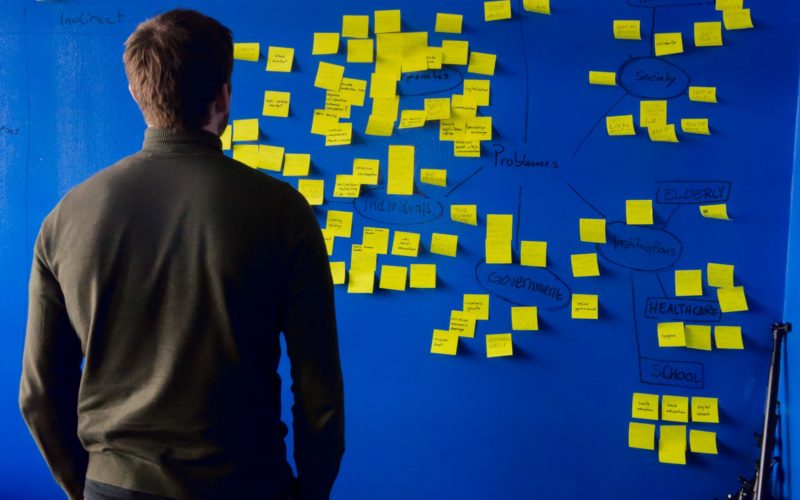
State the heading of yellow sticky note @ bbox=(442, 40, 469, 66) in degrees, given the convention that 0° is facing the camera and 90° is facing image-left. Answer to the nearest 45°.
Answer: approximately 0°

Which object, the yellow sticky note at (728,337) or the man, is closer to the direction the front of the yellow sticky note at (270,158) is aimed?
the man

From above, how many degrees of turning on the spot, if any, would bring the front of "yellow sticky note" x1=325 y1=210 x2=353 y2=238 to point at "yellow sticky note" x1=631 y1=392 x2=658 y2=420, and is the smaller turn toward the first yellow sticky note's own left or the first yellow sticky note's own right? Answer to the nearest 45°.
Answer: approximately 90° to the first yellow sticky note's own left

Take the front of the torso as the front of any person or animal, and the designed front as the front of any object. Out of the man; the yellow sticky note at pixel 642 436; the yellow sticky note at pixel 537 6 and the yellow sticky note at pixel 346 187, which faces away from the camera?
the man
